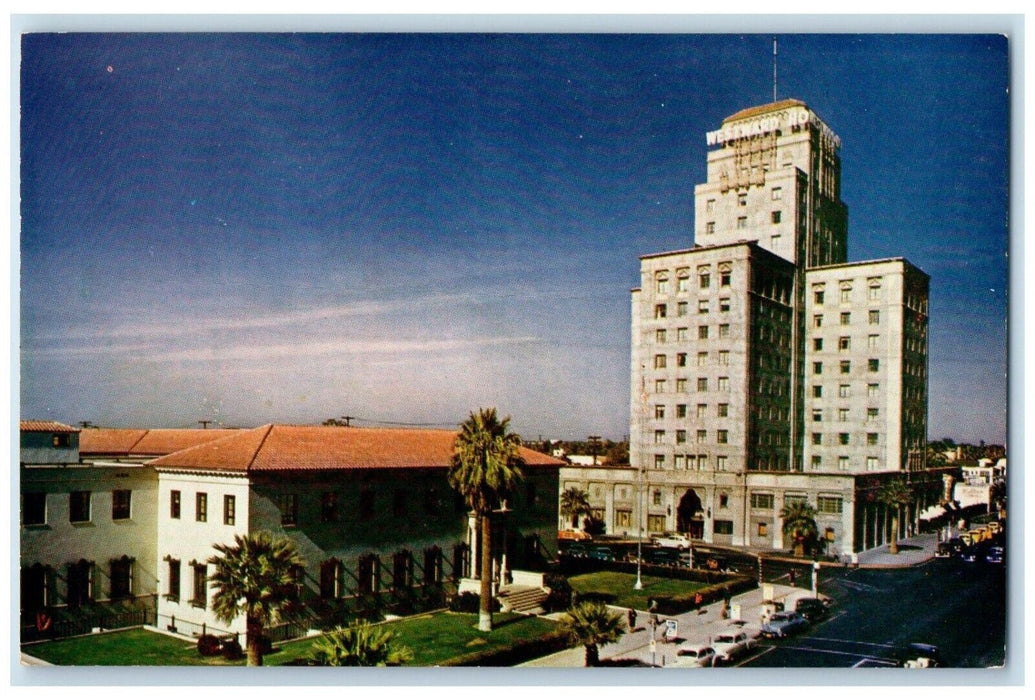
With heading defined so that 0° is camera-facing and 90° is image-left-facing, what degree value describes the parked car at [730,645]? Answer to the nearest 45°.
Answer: approximately 45°

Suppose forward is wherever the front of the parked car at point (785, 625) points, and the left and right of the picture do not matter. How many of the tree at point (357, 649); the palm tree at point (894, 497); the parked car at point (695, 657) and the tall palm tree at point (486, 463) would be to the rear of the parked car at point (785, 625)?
1

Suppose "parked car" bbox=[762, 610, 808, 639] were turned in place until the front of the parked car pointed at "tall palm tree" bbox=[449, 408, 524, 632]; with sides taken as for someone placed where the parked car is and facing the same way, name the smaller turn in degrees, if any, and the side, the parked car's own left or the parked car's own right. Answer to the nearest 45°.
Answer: approximately 45° to the parked car's own right

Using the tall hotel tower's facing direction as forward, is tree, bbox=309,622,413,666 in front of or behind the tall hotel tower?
in front

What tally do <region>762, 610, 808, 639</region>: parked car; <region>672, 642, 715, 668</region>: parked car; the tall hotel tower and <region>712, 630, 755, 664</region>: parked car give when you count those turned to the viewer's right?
0

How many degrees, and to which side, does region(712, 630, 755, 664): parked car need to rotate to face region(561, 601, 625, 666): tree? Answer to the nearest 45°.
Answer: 0° — it already faces it

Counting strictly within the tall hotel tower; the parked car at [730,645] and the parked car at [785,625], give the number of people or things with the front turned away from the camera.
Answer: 0

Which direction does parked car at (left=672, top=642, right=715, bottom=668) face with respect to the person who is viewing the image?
facing the viewer and to the left of the viewer

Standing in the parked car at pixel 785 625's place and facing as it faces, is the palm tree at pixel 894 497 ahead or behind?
behind

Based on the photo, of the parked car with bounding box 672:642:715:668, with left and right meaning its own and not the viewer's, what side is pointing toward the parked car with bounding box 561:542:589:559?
right

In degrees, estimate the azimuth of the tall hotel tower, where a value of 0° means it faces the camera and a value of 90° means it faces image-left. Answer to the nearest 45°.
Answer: approximately 45°

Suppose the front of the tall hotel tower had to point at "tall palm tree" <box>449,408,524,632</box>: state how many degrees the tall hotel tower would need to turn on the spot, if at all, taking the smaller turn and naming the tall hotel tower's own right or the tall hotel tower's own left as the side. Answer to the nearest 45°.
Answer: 0° — it already faces it

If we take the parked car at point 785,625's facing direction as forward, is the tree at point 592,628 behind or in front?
in front

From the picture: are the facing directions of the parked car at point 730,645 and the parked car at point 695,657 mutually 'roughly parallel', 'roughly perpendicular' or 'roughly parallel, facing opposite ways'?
roughly parallel

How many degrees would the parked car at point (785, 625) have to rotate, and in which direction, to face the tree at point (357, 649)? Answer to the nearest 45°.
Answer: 0° — it already faces it

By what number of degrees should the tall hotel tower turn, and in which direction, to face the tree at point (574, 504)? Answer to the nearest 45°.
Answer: approximately 45° to its right
